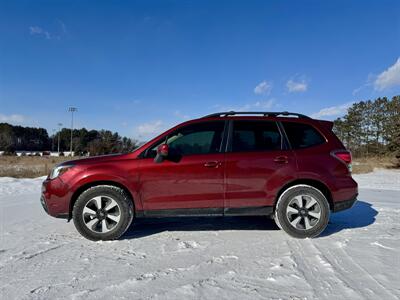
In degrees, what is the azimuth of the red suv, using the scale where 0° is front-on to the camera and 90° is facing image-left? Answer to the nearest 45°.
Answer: approximately 90°
